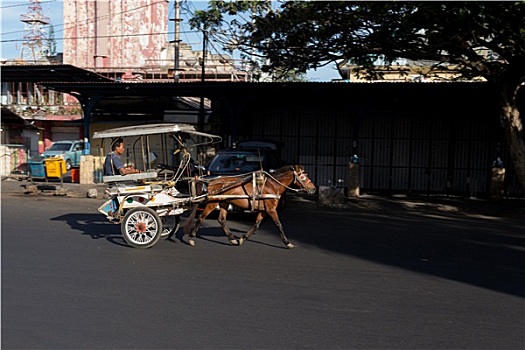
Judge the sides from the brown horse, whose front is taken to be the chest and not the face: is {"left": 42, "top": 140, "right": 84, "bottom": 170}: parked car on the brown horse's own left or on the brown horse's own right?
on the brown horse's own left

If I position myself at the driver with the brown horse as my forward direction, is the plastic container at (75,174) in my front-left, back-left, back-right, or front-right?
back-left

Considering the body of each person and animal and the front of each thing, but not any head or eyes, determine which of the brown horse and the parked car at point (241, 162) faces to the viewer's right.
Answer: the brown horse

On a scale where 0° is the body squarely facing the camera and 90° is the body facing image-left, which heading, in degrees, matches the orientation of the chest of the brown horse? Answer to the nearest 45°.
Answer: approximately 270°

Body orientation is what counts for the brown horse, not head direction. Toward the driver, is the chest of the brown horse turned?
no

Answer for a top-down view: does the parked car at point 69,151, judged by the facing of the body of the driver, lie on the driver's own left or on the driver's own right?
on the driver's own left

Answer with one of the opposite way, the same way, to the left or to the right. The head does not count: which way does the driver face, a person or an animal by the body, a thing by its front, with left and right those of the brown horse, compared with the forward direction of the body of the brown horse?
the same way

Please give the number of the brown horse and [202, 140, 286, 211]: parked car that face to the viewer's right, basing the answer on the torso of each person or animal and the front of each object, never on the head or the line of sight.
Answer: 1

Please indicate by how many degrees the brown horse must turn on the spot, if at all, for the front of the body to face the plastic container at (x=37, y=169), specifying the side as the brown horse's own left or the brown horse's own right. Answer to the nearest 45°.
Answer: approximately 135° to the brown horse's own left

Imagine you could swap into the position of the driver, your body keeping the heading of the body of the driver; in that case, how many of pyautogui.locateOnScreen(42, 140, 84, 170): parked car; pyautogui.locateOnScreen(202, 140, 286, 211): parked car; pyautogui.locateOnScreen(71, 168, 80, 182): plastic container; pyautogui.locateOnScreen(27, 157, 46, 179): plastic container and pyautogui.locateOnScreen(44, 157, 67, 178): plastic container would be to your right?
0

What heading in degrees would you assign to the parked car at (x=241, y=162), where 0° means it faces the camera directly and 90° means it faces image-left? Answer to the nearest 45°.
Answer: approximately 45°

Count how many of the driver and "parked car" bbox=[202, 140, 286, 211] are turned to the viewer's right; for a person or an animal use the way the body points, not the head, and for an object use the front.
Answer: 1

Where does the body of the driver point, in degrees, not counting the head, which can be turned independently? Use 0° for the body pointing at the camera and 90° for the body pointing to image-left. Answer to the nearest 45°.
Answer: approximately 270°
